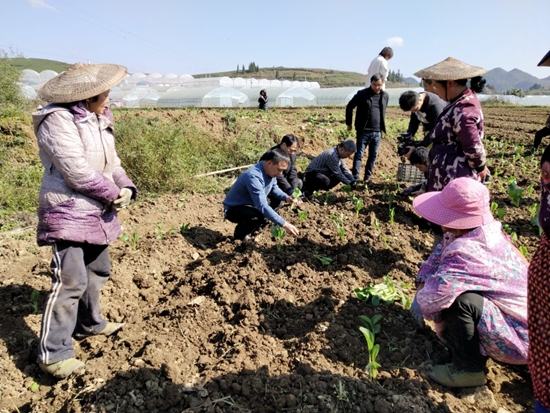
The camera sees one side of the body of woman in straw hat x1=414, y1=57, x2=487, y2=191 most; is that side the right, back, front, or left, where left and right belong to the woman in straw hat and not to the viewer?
left

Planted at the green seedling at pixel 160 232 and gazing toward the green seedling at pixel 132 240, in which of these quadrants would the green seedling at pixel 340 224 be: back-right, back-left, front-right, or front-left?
back-left

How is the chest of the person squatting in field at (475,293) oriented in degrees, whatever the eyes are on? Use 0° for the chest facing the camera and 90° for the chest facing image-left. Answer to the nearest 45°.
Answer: approximately 90°

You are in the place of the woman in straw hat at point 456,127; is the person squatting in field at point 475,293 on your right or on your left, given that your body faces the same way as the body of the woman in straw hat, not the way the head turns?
on your left

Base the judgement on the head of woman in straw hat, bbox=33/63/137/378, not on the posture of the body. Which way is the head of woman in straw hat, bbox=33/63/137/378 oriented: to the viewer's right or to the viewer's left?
to the viewer's right
